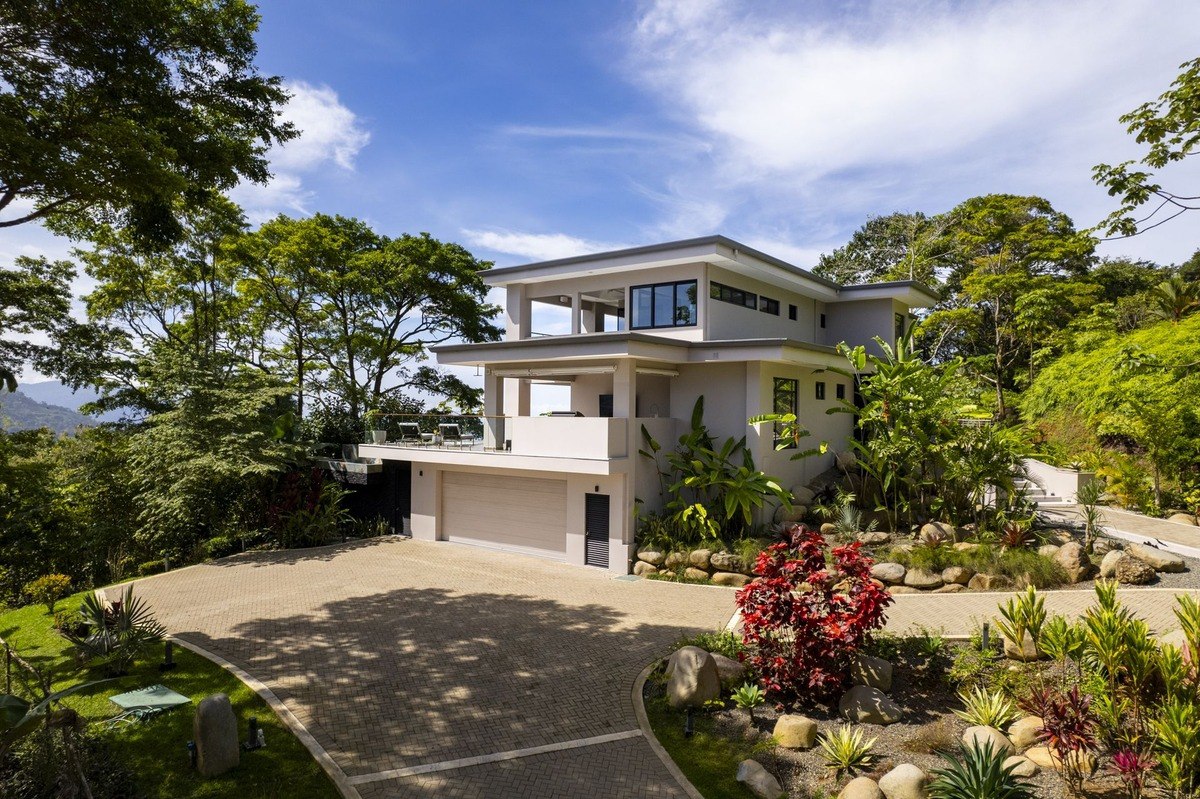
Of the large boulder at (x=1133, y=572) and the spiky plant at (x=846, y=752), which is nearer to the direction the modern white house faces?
the spiky plant

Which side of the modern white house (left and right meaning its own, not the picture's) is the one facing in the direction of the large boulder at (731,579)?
left

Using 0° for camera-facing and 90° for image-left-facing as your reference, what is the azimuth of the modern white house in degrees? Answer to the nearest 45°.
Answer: approximately 45°

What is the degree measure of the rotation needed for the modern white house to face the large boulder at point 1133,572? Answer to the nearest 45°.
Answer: approximately 90° to its left

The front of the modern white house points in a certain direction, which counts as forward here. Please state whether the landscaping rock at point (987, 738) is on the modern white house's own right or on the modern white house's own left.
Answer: on the modern white house's own left

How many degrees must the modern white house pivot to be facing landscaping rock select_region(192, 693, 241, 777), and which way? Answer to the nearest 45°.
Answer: approximately 45° to its left

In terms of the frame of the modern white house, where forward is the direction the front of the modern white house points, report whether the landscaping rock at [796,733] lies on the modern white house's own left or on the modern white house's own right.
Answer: on the modern white house's own left
